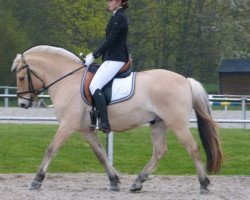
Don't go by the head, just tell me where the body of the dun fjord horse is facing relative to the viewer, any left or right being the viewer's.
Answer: facing to the left of the viewer

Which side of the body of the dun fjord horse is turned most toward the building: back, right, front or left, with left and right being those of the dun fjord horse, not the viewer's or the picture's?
right

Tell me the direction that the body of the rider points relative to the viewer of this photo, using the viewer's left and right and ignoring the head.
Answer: facing to the left of the viewer

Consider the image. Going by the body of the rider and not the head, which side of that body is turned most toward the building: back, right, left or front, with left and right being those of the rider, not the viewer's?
right
